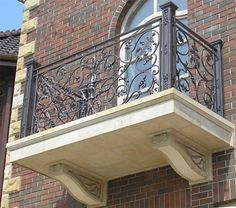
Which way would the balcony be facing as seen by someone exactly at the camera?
facing the viewer and to the left of the viewer
